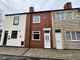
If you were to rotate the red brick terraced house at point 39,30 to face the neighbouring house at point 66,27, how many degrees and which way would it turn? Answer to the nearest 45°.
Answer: approximately 90° to its left

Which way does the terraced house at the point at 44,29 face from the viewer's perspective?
toward the camera

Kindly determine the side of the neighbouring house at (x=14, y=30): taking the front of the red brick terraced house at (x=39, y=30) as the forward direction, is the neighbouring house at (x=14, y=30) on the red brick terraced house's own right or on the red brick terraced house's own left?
on the red brick terraced house's own right
